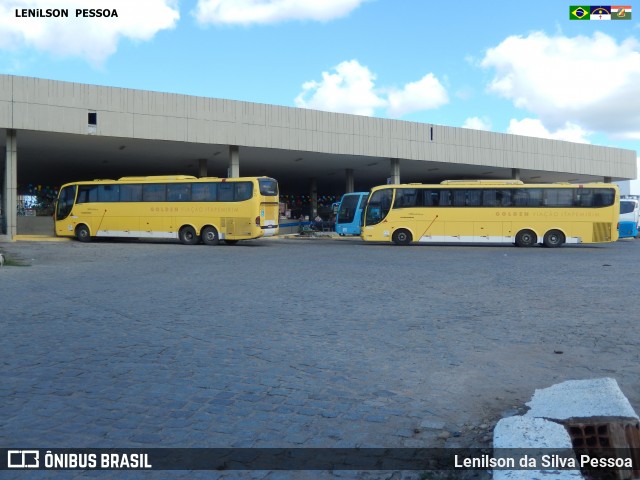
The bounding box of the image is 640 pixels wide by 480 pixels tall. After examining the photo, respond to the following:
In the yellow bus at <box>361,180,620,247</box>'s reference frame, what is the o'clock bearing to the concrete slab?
The concrete slab is roughly at 9 o'clock from the yellow bus.

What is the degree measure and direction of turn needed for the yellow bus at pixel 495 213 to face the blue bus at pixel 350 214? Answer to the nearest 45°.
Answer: approximately 45° to its right

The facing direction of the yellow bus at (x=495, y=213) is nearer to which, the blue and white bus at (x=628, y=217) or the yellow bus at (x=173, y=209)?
the yellow bus

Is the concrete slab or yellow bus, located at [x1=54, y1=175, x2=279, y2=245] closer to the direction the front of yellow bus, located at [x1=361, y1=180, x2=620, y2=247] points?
the yellow bus

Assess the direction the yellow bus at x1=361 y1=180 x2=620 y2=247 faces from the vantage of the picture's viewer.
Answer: facing to the left of the viewer

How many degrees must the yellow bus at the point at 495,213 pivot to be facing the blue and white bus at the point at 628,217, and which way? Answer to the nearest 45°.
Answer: approximately 135° to its right

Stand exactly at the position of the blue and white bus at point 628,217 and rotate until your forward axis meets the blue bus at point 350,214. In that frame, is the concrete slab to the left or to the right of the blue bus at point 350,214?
left

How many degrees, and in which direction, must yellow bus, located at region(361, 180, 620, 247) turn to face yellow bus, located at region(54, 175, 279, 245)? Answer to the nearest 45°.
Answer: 0° — it already faces it
